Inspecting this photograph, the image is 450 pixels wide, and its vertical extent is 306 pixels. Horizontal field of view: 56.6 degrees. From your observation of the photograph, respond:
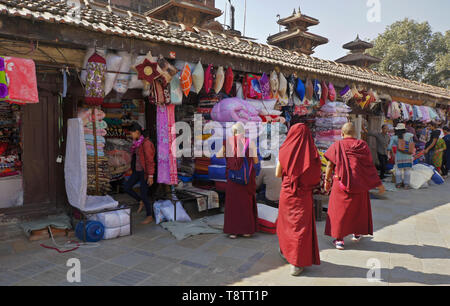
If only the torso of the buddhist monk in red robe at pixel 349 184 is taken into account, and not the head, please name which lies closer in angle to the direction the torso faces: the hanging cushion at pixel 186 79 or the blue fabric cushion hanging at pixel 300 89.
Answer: the blue fabric cushion hanging

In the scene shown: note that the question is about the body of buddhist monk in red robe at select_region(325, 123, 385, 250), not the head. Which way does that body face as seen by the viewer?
away from the camera

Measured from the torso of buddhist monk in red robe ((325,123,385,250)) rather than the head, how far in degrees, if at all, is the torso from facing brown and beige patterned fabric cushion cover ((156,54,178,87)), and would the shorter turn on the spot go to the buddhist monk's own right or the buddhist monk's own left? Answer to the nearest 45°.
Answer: approximately 90° to the buddhist monk's own left

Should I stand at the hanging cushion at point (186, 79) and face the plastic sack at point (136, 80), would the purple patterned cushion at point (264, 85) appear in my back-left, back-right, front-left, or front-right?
back-right

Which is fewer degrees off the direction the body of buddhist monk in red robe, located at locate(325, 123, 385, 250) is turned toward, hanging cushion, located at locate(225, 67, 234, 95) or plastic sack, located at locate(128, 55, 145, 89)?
the hanging cushion

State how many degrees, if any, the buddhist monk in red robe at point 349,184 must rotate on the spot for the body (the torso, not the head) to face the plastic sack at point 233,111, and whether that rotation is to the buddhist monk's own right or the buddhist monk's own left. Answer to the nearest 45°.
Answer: approximately 45° to the buddhist monk's own left

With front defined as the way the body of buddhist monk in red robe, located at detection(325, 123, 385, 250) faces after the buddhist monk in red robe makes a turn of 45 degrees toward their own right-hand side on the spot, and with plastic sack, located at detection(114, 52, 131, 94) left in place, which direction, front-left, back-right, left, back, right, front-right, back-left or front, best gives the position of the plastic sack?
back-left

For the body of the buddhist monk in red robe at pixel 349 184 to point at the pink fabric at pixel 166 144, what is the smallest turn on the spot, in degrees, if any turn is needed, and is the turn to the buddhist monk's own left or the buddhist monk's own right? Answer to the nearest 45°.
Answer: approximately 90° to the buddhist monk's own left

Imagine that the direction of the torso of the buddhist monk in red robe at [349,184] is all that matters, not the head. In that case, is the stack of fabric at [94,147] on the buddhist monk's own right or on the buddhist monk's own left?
on the buddhist monk's own left

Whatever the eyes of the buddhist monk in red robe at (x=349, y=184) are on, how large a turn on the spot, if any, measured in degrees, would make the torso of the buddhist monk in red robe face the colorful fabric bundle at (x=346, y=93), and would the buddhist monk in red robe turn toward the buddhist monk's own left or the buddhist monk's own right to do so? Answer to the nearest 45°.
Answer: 0° — they already face it

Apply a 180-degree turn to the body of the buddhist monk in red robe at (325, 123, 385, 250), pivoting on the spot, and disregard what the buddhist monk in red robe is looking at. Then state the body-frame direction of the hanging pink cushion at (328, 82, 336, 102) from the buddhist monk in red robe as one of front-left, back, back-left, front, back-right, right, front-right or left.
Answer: back

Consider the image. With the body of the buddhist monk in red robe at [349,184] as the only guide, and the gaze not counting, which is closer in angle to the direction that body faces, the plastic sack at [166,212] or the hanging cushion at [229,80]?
the hanging cushion

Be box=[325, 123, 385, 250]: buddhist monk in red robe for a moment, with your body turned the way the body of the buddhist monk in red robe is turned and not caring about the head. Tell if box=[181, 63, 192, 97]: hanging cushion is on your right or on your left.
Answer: on your left

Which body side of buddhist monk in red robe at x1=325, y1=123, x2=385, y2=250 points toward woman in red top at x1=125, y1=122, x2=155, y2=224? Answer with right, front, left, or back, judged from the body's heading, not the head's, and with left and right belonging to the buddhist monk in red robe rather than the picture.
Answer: left

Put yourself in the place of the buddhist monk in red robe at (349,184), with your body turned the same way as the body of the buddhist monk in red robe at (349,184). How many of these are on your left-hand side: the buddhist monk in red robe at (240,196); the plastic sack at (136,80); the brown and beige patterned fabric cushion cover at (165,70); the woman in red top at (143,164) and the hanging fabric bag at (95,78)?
5

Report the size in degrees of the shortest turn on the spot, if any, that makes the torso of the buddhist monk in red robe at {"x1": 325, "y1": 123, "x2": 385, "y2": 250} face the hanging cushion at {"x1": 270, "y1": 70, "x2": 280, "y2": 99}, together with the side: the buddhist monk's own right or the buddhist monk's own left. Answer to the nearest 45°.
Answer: approximately 45° to the buddhist monk's own left

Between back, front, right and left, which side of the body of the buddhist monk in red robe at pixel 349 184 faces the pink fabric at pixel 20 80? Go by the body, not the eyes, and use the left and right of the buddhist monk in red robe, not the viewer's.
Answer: left
